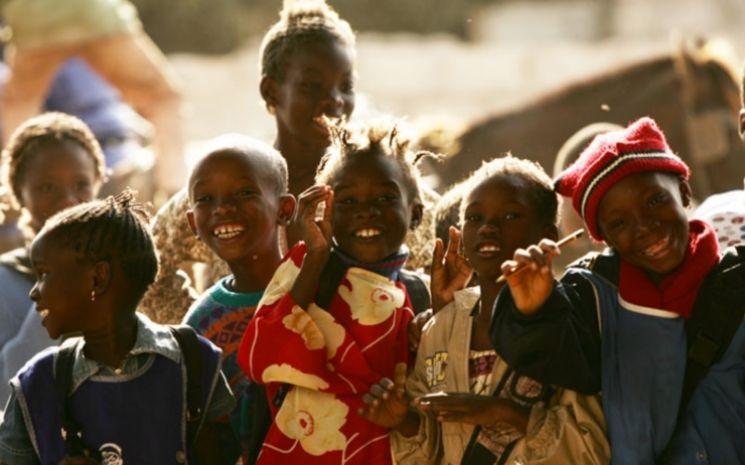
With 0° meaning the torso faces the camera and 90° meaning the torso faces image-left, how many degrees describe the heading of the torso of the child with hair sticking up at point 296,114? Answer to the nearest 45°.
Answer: approximately 315°

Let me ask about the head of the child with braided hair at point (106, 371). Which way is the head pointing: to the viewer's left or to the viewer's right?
to the viewer's left

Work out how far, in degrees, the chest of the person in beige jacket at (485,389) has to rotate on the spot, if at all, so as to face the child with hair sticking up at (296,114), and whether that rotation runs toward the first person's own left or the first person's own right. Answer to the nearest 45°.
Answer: approximately 90° to the first person's own right

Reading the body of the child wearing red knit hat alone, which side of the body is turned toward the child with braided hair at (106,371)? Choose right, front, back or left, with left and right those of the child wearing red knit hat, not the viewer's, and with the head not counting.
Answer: right

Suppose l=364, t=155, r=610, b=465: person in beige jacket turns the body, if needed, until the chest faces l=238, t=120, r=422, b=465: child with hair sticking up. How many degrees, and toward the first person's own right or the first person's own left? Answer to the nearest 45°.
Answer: approximately 45° to the first person's own right

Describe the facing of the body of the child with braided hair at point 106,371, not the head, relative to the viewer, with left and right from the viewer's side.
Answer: facing the viewer

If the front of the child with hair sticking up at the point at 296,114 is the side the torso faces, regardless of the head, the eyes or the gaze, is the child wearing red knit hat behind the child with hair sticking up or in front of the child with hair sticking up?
in front

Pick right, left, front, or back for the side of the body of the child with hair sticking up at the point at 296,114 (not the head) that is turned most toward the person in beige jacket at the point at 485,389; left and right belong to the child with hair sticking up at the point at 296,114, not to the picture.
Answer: front

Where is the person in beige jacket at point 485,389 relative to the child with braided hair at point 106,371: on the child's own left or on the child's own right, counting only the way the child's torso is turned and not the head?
on the child's own left

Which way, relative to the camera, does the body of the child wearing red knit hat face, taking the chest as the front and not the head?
toward the camera
